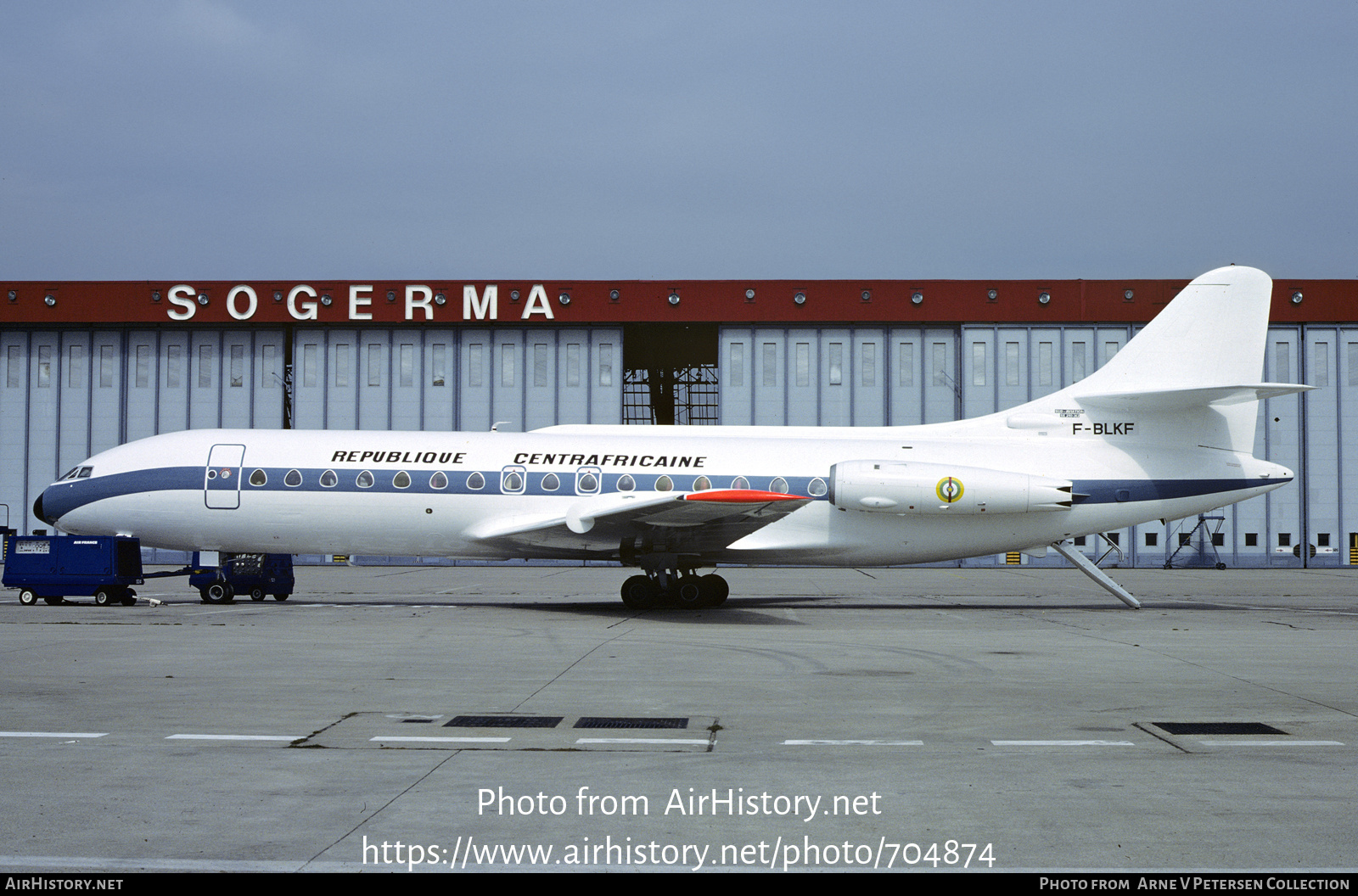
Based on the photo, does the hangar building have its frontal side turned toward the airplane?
yes

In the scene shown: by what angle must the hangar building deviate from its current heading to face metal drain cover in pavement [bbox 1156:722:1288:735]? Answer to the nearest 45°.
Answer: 0° — it already faces it

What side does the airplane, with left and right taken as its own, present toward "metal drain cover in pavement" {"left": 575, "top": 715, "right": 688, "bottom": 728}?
left

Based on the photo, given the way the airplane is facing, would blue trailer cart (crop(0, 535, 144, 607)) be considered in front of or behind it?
in front

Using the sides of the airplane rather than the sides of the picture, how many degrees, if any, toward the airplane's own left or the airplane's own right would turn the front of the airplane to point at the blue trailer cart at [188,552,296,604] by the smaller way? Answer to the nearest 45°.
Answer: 0° — it already faces it

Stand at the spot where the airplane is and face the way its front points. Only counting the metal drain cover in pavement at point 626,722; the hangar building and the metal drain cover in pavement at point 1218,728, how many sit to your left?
2

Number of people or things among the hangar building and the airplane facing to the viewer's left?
1

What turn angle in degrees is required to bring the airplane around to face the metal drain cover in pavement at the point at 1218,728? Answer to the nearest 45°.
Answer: approximately 90° to its left

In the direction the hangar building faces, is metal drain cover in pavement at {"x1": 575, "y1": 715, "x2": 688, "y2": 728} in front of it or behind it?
in front

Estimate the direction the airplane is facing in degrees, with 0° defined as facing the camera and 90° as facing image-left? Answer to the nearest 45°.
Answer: approximately 90°

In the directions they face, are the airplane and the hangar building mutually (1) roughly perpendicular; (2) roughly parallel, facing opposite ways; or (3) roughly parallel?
roughly perpendicular

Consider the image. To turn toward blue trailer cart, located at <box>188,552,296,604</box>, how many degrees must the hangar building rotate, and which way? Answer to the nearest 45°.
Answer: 0° — it already faces it

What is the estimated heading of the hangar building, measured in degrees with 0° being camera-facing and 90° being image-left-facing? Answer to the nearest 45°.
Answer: approximately 0°

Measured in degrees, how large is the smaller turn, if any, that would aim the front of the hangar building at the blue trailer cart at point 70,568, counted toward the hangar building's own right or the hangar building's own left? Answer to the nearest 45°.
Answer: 0° — it already faces it
